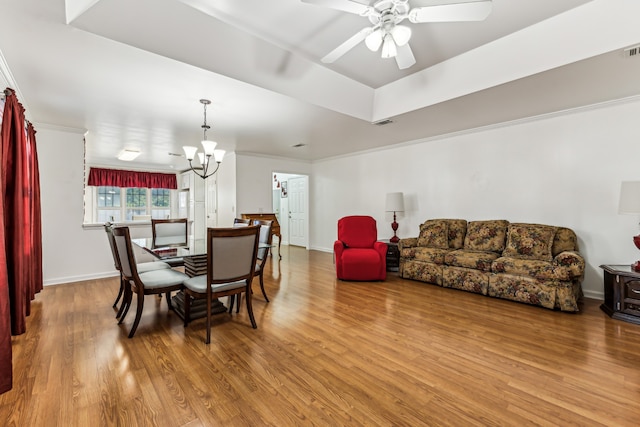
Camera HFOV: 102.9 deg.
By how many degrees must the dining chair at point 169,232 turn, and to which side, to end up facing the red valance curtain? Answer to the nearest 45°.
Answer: approximately 180°

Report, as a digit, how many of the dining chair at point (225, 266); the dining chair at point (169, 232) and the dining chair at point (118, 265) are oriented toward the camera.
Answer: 1

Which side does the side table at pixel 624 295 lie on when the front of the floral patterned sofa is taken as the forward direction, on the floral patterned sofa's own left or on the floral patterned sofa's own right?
on the floral patterned sofa's own left

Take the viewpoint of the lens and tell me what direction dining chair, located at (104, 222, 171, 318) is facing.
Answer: facing to the right of the viewer

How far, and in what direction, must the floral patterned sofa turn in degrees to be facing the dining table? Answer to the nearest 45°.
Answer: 0° — it already faces it

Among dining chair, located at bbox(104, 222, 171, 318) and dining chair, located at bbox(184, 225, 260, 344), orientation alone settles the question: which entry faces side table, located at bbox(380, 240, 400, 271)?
dining chair, located at bbox(104, 222, 171, 318)

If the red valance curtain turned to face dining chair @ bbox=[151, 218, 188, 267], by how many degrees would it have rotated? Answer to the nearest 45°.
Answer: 0° — it already faces it

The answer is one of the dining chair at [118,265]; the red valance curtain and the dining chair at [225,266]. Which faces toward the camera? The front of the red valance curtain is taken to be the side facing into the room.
the red valance curtain

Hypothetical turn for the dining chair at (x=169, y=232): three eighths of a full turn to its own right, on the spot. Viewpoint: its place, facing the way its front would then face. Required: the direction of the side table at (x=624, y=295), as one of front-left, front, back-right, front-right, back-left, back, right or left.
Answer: back
